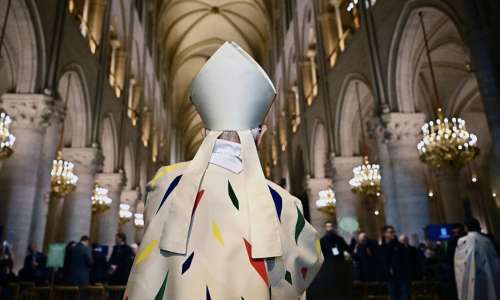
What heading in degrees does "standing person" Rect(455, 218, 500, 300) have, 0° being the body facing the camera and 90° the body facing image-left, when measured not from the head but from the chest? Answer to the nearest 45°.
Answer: approximately 180°

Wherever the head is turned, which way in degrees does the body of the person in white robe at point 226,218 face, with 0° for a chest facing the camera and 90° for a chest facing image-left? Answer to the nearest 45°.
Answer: approximately 180°

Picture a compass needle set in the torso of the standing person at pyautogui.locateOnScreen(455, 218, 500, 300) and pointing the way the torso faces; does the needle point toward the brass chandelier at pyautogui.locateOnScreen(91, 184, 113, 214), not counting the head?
no

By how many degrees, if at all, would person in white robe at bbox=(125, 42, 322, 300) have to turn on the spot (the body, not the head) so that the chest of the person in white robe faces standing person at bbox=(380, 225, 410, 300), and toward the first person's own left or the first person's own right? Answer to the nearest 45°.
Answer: approximately 45° to the first person's own right

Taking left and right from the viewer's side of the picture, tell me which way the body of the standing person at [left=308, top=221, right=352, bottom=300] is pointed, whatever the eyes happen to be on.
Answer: facing the viewer

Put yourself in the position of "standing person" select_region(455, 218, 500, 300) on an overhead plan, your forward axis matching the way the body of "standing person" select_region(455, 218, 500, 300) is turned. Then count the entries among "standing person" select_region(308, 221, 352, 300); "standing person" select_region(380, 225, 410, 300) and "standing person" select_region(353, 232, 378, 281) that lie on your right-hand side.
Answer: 0

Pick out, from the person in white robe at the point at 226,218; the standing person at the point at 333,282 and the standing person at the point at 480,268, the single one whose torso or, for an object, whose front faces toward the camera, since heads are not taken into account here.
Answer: the standing person at the point at 333,282

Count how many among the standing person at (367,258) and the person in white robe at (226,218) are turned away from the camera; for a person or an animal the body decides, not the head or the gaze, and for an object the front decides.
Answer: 1

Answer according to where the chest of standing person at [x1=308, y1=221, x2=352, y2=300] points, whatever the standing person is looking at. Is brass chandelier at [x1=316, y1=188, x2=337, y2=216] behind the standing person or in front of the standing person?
behind

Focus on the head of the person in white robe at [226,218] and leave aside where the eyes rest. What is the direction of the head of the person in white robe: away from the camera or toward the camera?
away from the camera

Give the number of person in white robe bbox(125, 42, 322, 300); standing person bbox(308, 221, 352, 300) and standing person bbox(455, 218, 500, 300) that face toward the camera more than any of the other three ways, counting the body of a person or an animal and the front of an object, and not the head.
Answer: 1

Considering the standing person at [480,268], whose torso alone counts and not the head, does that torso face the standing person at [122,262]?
no

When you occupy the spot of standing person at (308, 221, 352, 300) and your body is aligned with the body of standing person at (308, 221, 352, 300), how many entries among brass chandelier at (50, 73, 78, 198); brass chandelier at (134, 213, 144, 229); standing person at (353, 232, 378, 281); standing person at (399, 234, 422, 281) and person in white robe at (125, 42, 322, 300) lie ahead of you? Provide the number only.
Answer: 1

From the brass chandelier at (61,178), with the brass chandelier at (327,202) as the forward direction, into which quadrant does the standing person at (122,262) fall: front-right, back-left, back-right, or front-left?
front-right
